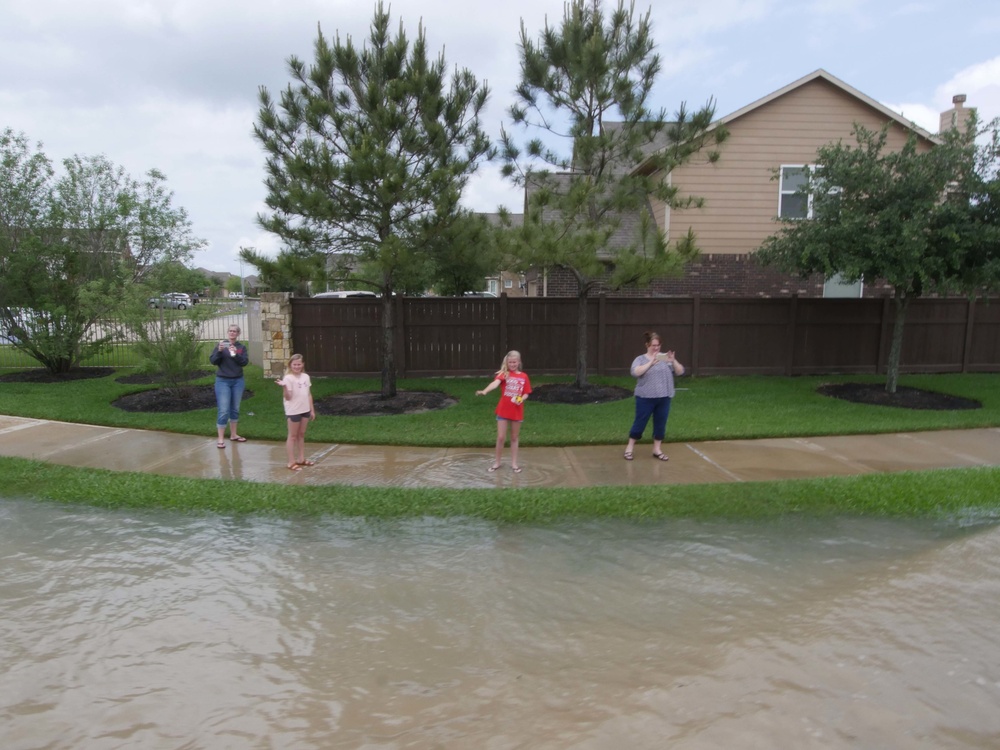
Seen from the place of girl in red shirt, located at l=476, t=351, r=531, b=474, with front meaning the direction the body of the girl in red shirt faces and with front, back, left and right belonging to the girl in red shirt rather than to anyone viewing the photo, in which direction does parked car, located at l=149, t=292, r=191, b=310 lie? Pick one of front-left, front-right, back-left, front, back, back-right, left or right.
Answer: back-right

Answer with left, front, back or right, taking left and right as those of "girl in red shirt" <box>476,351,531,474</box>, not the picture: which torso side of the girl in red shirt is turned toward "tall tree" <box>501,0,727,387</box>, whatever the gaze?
back

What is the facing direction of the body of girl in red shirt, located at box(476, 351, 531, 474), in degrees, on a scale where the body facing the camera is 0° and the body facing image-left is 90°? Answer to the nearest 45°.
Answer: approximately 0°

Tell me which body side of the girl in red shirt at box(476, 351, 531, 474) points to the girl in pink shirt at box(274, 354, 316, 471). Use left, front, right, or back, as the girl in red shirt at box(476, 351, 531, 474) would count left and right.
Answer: right

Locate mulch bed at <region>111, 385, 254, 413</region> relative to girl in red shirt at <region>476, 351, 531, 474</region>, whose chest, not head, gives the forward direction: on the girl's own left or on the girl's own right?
on the girl's own right

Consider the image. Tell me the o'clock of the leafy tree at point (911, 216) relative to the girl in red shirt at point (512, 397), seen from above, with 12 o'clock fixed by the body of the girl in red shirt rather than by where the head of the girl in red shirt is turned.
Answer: The leafy tree is roughly at 8 o'clock from the girl in red shirt.

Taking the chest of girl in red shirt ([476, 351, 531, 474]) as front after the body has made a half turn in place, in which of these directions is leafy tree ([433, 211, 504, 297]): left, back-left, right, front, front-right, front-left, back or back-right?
front

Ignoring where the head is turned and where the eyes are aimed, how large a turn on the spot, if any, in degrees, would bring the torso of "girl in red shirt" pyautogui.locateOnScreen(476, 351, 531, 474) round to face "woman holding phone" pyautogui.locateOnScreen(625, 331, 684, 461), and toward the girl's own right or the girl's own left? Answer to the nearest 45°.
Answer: approximately 90° to the girl's own left

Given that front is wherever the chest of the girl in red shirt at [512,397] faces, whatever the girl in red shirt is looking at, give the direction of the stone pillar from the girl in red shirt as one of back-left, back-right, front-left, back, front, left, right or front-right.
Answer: back-right

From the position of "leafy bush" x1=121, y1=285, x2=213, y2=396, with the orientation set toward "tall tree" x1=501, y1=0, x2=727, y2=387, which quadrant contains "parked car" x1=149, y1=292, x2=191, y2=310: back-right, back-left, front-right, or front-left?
back-left

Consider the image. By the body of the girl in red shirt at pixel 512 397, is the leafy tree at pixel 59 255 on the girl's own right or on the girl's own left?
on the girl's own right

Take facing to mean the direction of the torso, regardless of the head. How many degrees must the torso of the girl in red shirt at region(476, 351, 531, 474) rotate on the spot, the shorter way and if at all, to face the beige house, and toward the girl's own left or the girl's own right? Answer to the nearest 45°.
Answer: approximately 135° to the girl's own left
